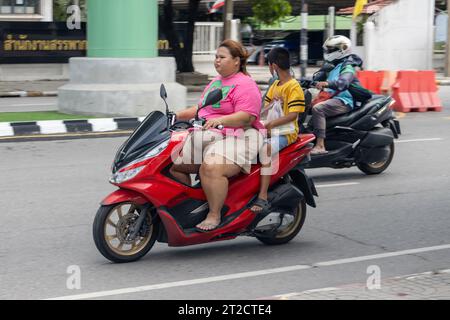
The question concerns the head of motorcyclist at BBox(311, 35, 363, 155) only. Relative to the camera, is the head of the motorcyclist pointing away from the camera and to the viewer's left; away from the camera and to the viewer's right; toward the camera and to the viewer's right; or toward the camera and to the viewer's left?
toward the camera and to the viewer's left

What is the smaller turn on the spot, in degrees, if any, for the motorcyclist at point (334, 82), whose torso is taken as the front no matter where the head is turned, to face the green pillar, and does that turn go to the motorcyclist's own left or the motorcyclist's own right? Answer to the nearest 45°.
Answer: approximately 45° to the motorcyclist's own right

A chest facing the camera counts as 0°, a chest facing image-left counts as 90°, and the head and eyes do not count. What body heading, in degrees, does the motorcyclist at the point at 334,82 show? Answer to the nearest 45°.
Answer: approximately 90°

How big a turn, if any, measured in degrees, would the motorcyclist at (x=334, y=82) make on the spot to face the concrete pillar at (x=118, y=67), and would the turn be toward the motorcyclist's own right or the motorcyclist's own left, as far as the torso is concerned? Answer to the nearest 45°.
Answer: approximately 45° to the motorcyclist's own right

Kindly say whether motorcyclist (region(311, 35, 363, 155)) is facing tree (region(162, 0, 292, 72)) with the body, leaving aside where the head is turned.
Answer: no

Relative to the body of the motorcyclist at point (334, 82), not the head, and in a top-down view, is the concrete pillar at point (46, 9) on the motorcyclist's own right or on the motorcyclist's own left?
on the motorcyclist's own right

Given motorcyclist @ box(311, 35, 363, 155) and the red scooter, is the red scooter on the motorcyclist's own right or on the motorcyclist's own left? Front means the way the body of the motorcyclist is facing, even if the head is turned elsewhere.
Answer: on the motorcyclist's own left

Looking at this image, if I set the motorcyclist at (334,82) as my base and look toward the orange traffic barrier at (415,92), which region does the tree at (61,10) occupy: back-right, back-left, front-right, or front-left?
front-left

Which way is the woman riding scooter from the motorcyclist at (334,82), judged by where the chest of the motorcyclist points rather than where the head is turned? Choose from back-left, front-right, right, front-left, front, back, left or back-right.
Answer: left
